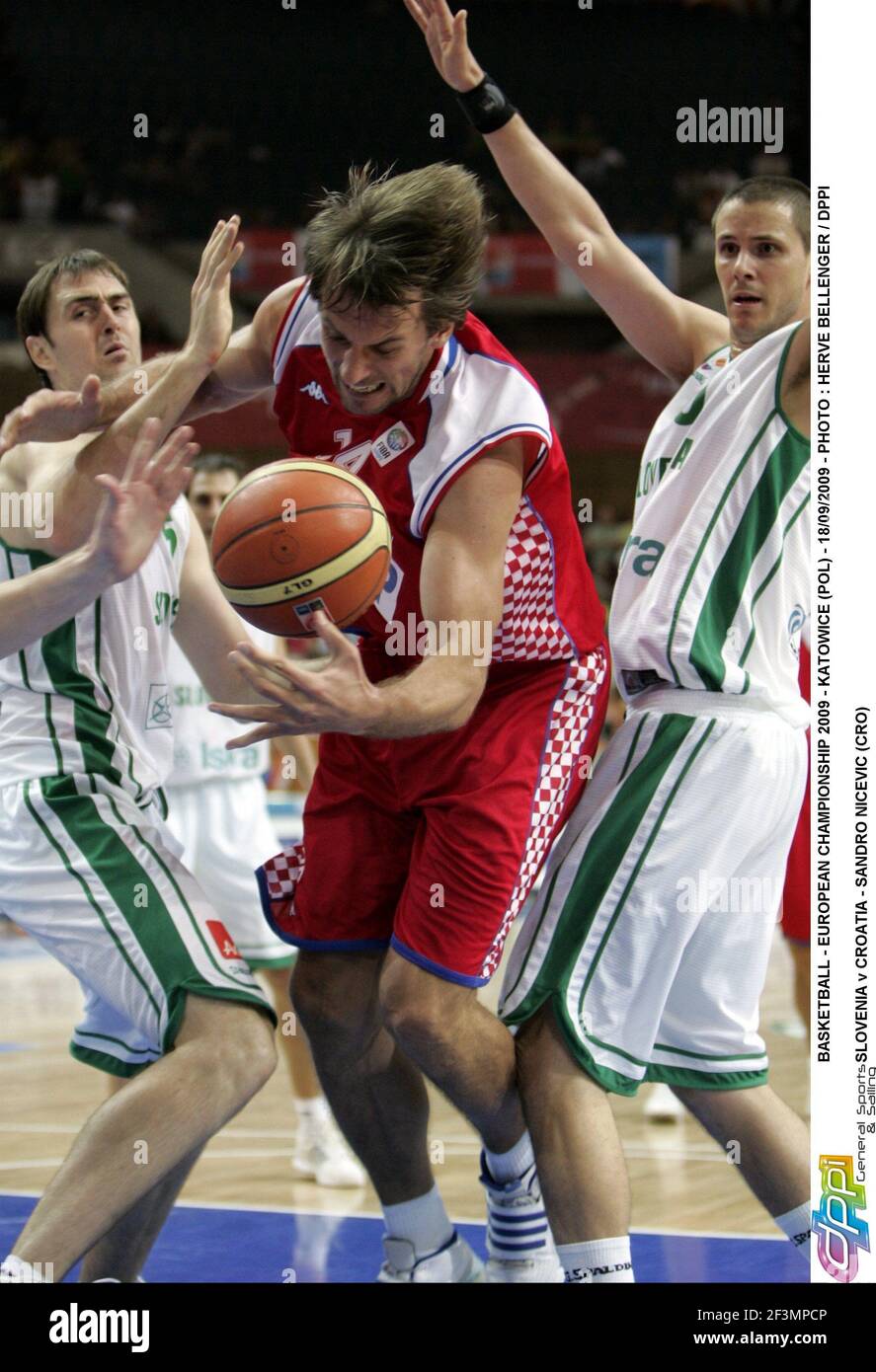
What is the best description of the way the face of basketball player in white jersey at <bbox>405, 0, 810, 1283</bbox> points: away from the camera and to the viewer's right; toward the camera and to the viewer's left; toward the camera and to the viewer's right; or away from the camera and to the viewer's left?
toward the camera and to the viewer's left

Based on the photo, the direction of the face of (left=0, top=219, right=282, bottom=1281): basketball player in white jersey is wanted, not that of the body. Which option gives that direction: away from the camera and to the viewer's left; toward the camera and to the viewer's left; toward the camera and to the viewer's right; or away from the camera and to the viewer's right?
toward the camera and to the viewer's right

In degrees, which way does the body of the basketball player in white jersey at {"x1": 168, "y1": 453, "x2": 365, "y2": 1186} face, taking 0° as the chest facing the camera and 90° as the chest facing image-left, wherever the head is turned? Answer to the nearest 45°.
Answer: approximately 0°

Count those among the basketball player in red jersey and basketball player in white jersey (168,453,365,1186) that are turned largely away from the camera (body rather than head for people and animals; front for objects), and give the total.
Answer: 0

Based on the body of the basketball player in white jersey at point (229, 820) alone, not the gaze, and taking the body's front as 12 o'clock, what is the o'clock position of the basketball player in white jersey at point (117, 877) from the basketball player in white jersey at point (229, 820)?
the basketball player in white jersey at point (117, 877) is roughly at 12 o'clock from the basketball player in white jersey at point (229, 820).

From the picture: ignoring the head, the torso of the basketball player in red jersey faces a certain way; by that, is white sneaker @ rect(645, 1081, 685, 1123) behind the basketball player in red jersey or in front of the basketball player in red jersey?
behind

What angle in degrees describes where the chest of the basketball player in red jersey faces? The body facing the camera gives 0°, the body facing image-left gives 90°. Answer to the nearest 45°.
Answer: approximately 45°

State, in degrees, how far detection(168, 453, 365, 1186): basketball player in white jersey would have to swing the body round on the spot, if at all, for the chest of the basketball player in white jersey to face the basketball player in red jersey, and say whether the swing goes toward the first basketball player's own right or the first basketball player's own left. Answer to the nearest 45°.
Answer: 0° — they already face them

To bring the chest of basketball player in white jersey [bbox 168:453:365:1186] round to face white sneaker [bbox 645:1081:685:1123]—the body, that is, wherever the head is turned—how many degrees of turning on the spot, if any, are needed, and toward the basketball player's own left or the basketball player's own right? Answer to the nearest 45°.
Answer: approximately 90° to the basketball player's own left
